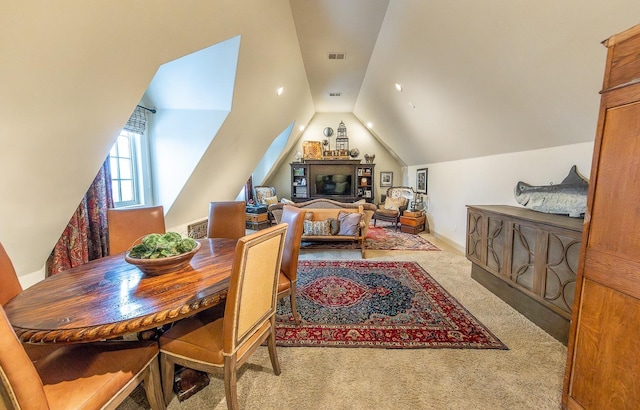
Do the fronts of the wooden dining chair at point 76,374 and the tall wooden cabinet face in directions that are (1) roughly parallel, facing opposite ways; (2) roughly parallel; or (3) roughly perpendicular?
roughly perpendicular

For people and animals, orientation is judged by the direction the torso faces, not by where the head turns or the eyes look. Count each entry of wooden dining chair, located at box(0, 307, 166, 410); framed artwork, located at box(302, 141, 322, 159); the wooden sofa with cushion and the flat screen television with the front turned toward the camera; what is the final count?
3

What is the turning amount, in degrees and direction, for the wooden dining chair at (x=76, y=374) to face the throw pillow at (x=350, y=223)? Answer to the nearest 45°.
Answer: approximately 45° to its right

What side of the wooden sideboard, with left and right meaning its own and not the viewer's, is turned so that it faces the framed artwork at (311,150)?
right

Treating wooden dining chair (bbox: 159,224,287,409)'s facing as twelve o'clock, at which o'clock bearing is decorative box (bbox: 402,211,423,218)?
The decorative box is roughly at 3 o'clock from the wooden dining chair.

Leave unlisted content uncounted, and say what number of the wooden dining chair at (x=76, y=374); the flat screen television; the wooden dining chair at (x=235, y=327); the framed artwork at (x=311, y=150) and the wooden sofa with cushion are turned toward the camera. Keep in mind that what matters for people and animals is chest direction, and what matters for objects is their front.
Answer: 3

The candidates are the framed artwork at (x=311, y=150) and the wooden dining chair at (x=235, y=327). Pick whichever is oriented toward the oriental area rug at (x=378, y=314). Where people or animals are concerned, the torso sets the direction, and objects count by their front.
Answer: the framed artwork

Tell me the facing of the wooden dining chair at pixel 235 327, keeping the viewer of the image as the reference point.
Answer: facing away from the viewer and to the left of the viewer

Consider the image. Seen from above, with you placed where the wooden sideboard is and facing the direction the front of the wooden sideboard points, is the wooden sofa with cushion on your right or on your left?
on your right

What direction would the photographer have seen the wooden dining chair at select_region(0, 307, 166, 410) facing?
facing away from the viewer and to the right of the viewer

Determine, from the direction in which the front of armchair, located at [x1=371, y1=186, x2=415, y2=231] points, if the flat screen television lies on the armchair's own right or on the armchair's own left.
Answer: on the armchair's own right

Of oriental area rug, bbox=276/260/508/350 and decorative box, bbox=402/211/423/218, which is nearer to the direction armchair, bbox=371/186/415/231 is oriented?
the oriental area rug

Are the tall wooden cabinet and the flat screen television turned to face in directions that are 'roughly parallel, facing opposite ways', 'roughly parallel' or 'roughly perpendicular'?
roughly perpendicular

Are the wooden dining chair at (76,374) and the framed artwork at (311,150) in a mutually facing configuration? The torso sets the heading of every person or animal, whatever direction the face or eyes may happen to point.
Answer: yes

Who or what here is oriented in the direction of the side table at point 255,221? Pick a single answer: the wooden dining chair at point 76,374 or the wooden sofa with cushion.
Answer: the wooden dining chair
